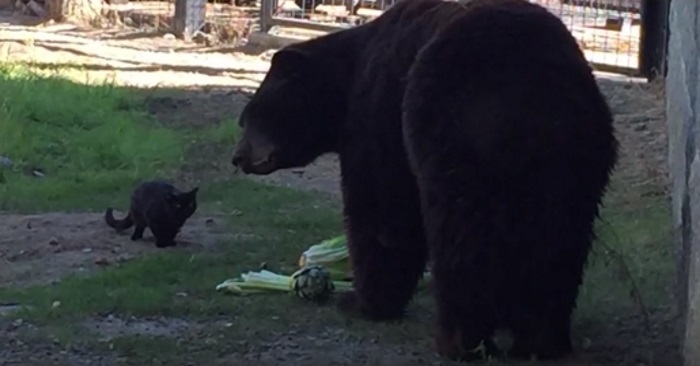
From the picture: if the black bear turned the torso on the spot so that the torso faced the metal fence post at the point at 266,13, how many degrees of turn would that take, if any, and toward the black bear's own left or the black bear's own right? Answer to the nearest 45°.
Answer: approximately 45° to the black bear's own right

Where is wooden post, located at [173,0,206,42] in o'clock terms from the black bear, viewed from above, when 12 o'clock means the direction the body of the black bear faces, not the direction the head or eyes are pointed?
The wooden post is roughly at 1 o'clock from the black bear.

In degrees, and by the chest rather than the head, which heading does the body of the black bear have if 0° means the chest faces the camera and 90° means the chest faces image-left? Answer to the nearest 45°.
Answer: approximately 135°

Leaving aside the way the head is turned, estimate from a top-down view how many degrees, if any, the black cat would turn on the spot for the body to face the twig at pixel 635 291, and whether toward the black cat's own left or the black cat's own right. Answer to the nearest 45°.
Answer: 0° — it already faces it

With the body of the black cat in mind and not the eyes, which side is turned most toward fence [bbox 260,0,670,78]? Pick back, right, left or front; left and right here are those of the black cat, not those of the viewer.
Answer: left

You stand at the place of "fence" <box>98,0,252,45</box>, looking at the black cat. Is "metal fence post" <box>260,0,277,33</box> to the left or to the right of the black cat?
left

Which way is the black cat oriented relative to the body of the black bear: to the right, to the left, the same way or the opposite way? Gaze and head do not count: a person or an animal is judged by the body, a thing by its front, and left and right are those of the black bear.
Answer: the opposite way

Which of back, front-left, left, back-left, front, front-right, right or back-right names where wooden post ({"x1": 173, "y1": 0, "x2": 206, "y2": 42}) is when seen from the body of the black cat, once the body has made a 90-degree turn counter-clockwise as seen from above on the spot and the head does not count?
front-left

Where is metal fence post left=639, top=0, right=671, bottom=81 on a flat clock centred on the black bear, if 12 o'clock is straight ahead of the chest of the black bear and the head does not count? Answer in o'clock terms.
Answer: The metal fence post is roughly at 2 o'clock from the black bear.

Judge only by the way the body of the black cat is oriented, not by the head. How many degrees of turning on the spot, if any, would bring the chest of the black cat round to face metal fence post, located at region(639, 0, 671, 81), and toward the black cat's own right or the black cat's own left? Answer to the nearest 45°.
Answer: approximately 90° to the black cat's own left

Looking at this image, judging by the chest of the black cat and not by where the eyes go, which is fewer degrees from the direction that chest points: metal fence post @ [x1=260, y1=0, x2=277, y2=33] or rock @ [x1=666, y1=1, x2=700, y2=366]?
the rock

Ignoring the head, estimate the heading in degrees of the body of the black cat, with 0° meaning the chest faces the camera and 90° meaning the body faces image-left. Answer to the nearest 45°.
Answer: approximately 315°

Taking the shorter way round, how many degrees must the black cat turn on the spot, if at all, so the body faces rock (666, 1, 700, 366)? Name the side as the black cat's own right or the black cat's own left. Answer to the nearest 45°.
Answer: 0° — it already faces it
